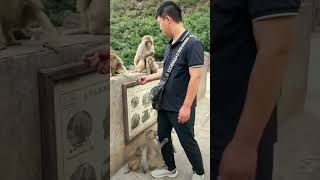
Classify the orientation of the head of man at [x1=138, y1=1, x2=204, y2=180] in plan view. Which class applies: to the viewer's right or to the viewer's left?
to the viewer's left

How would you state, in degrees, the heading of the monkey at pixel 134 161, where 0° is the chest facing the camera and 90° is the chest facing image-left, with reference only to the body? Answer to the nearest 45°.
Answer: approximately 270°
